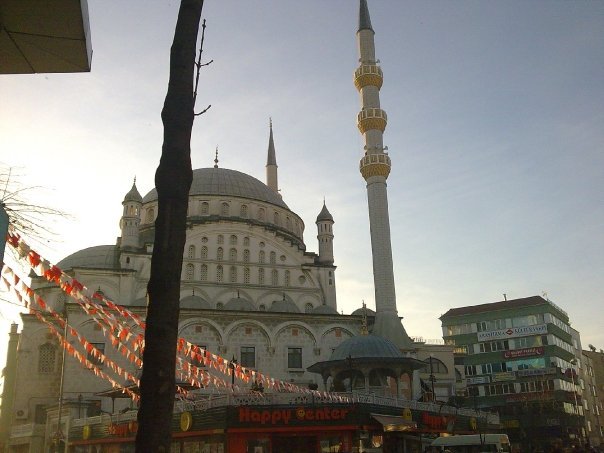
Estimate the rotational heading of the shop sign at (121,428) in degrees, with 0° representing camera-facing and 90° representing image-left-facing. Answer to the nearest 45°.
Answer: approximately 0°

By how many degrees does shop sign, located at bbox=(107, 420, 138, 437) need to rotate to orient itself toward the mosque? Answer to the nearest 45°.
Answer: approximately 135° to its left
